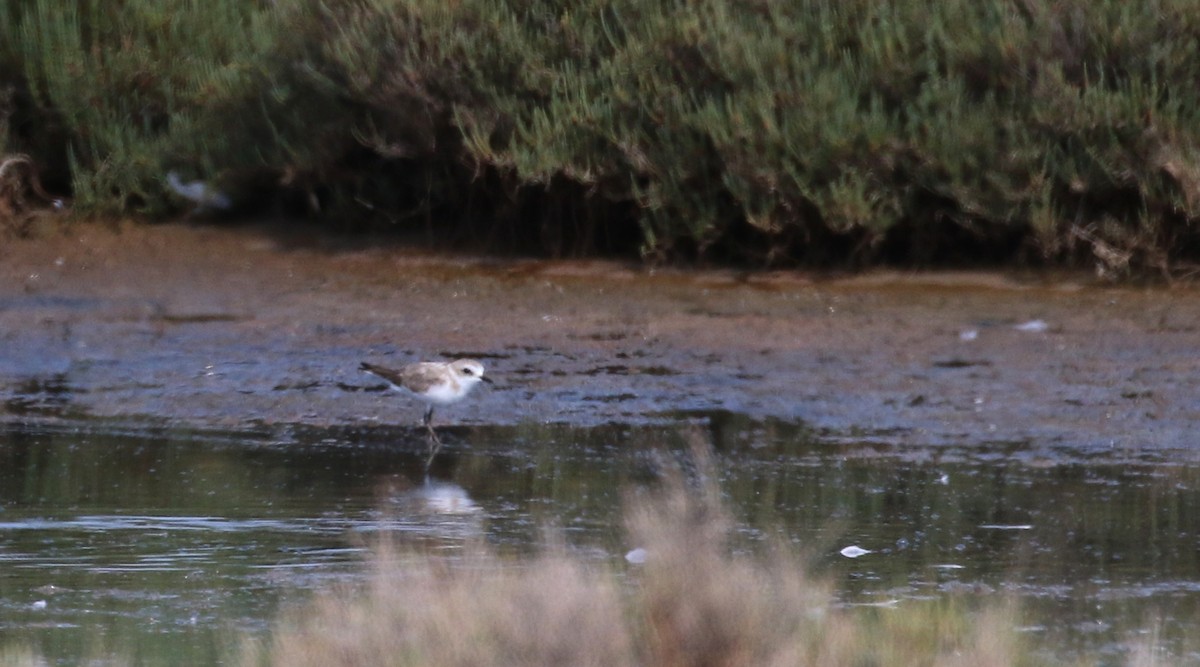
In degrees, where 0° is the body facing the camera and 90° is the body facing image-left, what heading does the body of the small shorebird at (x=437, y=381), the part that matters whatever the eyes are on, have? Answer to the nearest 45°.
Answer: approximately 270°

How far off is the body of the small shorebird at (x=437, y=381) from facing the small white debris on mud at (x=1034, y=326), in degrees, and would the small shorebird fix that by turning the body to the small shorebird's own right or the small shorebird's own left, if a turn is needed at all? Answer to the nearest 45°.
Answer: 0° — it already faces it
